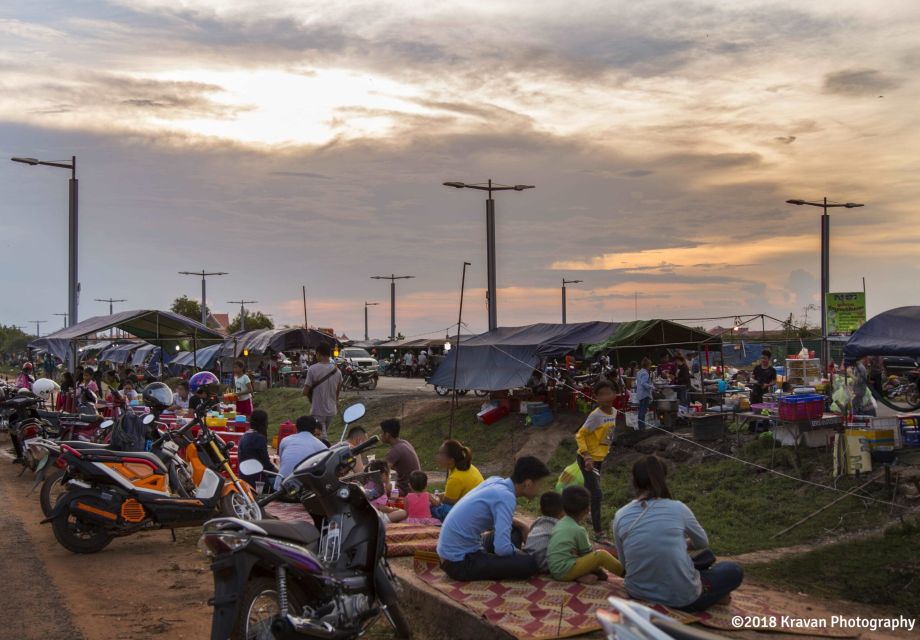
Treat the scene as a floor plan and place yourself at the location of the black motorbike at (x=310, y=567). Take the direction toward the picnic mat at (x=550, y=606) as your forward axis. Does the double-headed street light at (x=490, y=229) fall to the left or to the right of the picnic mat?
left

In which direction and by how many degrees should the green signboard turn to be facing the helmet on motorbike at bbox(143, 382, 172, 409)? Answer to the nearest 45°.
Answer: approximately 45° to its right

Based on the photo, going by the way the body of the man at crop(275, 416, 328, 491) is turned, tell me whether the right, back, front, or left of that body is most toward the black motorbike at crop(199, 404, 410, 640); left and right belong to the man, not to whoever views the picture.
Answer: back

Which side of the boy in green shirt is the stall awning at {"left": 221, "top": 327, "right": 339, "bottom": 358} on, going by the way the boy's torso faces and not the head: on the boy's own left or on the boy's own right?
on the boy's own left

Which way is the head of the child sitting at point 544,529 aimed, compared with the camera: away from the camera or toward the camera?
away from the camera

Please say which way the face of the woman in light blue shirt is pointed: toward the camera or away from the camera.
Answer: away from the camera
